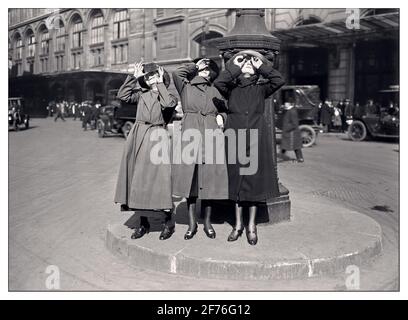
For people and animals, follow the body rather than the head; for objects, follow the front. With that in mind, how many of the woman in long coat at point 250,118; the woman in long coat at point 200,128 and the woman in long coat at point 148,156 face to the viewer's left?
0

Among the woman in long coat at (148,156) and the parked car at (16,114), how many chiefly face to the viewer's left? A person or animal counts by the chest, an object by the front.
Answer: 0

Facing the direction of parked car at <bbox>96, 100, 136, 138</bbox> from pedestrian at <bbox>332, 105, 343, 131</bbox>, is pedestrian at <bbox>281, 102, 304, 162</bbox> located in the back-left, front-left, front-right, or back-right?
front-left

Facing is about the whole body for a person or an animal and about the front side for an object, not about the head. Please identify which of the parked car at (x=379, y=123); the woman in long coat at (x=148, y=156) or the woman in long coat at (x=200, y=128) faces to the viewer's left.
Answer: the parked car

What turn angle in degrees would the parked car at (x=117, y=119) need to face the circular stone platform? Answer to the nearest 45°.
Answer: approximately 45° to its left

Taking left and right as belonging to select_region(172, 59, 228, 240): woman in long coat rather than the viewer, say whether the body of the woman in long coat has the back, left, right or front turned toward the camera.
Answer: front

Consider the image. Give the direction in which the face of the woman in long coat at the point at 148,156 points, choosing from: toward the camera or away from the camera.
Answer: toward the camera

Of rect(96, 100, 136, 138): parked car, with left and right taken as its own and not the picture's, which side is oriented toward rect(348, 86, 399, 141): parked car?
left

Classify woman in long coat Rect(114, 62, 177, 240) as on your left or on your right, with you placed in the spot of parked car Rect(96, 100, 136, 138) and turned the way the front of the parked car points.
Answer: on your left

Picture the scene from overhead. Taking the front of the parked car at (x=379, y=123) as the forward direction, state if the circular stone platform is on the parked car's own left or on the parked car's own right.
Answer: on the parked car's own left

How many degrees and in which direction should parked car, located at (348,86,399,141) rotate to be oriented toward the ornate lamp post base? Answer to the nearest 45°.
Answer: approximately 90° to its left

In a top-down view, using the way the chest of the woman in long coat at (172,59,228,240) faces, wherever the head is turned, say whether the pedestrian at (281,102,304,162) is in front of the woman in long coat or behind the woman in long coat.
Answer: behind

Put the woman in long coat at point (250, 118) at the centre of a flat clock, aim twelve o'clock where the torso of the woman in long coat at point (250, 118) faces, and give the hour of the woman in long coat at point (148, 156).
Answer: the woman in long coat at point (148, 156) is roughly at 3 o'clock from the woman in long coat at point (250, 118).
